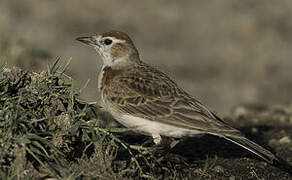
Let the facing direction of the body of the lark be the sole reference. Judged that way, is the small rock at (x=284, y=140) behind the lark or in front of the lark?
behind

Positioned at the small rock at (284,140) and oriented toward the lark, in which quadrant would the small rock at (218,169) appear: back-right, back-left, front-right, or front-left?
front-left

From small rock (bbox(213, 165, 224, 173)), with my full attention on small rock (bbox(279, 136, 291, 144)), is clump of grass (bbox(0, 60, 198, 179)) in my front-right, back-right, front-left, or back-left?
back-left

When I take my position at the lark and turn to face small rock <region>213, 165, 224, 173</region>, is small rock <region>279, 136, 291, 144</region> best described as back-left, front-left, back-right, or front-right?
front-left

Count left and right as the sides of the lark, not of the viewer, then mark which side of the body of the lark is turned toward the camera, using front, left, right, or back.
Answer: left
